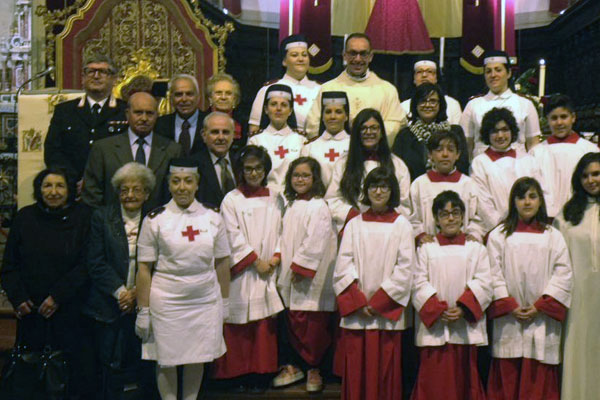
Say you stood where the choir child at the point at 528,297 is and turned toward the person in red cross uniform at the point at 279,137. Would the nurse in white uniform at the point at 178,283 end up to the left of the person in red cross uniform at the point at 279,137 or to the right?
left

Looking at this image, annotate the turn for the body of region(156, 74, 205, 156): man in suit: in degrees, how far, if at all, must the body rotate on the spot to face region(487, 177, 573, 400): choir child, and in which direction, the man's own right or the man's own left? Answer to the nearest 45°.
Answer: approximately 45° to the man's own left

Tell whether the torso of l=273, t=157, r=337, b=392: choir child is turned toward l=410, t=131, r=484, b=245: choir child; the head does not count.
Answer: no

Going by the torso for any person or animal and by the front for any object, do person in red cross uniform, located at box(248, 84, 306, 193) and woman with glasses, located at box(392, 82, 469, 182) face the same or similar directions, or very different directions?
same or similar directions

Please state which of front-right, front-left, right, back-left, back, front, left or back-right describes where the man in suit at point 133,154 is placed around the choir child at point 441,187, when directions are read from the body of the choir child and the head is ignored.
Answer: right

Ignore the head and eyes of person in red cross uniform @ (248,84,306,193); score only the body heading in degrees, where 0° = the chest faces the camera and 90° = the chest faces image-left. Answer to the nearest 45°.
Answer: approximately 0°

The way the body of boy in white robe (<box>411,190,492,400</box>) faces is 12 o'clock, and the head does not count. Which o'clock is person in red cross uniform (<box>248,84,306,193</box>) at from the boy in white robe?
The person in red cross uniform is roughly at 4 o'clock from the boy in white robe.

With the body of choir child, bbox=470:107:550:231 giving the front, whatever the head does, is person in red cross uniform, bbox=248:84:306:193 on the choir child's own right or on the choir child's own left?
on the choir child's own right

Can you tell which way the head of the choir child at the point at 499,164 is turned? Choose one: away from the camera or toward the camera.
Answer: toward the camera

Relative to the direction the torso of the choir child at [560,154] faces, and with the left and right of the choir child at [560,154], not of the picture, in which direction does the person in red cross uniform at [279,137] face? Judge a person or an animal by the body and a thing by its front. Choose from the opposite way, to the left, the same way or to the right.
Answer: the same way

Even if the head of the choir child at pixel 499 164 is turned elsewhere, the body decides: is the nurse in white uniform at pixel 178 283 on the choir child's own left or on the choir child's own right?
on the choir child's own right

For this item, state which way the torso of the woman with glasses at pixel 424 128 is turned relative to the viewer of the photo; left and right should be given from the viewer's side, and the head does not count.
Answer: facing the viewer

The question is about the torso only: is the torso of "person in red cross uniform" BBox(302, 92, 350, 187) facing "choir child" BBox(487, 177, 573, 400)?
no

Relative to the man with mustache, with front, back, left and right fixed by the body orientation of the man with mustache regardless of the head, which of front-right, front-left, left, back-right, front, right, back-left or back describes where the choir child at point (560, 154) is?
left

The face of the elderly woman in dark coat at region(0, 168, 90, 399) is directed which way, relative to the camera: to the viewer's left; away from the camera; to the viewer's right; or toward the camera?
toward the camera

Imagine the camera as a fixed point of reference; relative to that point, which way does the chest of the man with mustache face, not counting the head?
toward the camera

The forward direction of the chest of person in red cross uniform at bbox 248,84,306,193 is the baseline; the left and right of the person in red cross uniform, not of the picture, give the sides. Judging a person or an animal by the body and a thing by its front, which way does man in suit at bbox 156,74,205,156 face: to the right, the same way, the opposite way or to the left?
the same way
